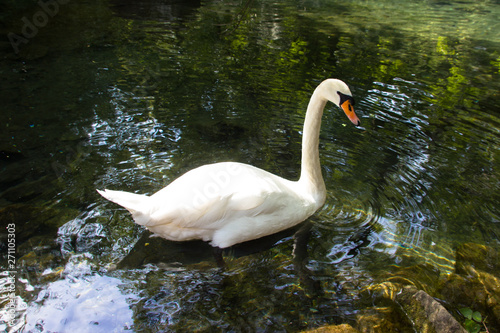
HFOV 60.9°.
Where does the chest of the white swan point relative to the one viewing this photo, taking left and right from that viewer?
facing to the right of the viewer

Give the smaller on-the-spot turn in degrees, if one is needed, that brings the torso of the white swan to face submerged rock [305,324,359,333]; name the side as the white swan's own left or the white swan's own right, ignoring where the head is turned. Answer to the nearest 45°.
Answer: approximately 45° to the white swan's own right

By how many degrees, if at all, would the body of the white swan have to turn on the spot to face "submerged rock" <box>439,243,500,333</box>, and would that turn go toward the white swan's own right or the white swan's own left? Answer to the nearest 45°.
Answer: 0° — it already faces it
